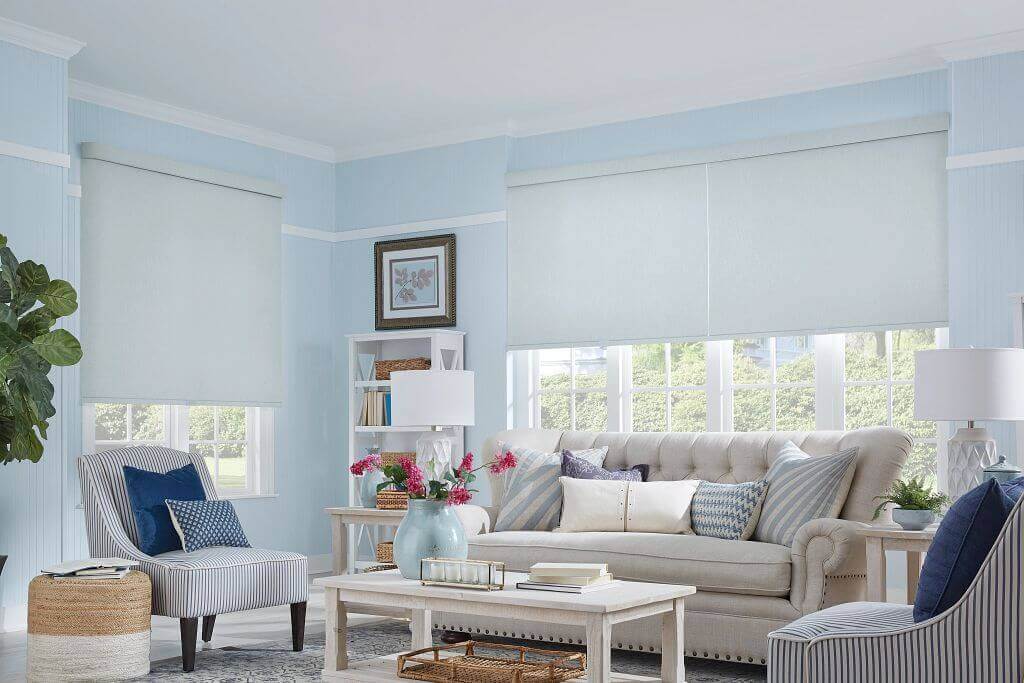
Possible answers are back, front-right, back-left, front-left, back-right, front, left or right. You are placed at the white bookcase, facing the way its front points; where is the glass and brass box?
front-left

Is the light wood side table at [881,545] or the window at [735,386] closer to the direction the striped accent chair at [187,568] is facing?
the light wood side table

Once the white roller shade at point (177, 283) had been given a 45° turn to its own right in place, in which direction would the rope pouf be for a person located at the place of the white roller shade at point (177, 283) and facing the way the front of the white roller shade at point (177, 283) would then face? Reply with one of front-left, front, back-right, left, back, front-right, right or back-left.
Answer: front

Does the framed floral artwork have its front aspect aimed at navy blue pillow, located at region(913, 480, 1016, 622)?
no

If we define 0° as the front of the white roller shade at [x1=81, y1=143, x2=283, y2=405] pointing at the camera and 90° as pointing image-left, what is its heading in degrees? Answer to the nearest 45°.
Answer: approximately 315°

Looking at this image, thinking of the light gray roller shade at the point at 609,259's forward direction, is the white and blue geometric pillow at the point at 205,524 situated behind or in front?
in front

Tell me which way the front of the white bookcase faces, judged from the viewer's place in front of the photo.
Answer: facing the viewer and to the left of the viewer

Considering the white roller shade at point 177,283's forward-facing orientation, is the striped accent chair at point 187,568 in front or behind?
in front

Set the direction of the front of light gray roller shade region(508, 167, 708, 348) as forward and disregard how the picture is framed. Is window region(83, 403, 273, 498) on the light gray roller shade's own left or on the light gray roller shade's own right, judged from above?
on the light gray roller shade's own right

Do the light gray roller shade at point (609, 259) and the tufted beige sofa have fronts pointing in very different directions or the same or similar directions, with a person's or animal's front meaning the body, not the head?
same or similar directions

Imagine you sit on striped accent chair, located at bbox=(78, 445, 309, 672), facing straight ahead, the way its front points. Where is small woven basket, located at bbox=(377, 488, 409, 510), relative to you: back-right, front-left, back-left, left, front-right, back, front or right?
left

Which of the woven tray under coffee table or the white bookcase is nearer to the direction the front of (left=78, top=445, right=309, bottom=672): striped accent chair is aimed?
the woven tray under coffee table

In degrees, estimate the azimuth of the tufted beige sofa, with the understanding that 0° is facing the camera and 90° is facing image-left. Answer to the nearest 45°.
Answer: approximately 45°

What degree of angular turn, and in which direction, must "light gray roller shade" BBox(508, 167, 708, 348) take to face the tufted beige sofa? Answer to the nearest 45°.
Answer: approximately 45° to its left

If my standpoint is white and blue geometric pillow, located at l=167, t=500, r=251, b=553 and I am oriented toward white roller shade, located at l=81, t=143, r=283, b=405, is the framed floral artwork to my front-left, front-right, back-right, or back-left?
front-right

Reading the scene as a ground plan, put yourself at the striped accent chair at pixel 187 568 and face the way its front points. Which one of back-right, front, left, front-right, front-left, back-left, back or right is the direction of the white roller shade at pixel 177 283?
back-left

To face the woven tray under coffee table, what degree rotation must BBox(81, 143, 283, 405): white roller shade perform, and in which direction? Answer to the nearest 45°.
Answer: approximately 45° to its right
